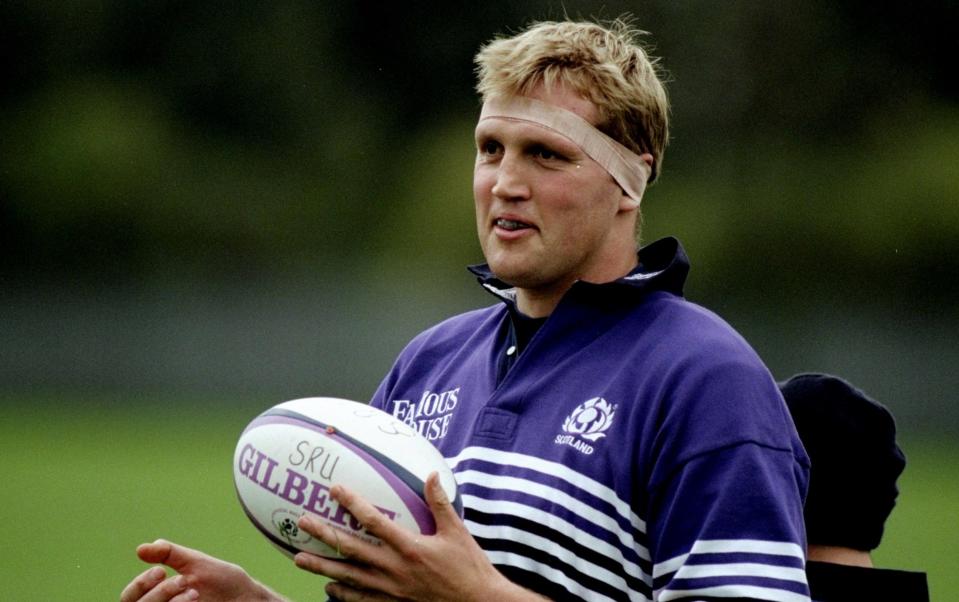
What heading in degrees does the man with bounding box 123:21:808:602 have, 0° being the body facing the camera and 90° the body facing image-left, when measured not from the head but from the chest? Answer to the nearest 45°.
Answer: approximately 45°

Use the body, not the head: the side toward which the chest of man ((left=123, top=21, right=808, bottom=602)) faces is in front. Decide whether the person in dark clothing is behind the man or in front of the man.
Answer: behind

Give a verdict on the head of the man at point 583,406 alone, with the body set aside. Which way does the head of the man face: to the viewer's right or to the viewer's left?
to the viewer's left
